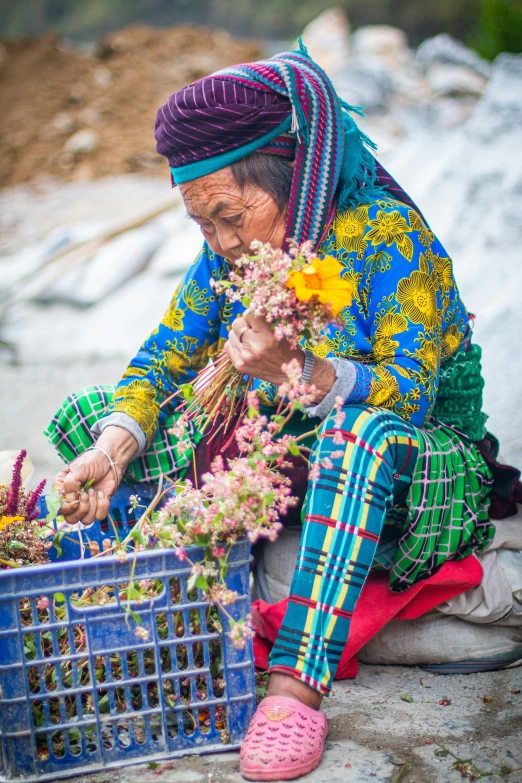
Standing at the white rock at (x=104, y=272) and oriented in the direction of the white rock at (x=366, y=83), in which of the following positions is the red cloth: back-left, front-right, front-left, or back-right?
back-right

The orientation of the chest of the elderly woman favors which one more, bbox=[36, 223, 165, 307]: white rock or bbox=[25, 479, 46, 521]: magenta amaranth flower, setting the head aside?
the magenta amaranth flower

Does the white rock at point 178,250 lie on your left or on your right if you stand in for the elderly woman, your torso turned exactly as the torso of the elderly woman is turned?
on your right

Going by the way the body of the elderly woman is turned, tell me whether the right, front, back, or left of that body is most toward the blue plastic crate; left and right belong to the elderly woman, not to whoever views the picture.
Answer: front

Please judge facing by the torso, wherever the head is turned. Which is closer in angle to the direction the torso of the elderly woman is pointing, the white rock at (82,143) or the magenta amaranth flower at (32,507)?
the magenta amaranth flower

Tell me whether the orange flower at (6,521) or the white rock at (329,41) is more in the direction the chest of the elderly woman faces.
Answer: the orange flower

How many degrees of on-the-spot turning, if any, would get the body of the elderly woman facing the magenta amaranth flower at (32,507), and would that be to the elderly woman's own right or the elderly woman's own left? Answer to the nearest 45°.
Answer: approximately 45° to the elderly woman's own right

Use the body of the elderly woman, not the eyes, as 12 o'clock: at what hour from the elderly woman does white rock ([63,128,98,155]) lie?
The white rock is roughly at 4 o'clock from the elderly woman.

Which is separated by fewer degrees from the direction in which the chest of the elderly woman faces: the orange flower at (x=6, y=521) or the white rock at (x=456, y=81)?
the orange flower

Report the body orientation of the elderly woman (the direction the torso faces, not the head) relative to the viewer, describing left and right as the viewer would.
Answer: facing the viewer and to the left of the viewer

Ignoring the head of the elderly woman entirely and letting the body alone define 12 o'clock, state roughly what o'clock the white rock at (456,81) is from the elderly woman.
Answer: The white rock is roughly at 5 o'clock from the elderly woman.

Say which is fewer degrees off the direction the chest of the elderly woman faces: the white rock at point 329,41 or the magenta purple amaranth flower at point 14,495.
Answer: the magenta purple amaranth flower

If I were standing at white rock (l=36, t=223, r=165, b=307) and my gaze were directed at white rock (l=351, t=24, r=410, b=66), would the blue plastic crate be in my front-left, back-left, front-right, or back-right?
back-right

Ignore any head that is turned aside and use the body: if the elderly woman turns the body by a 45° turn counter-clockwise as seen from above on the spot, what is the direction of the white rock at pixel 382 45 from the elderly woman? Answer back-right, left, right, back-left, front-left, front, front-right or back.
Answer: back

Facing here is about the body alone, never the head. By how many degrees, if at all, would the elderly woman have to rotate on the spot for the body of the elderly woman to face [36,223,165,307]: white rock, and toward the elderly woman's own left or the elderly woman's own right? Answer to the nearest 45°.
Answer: approximately 135° to the elderly woman's own right
